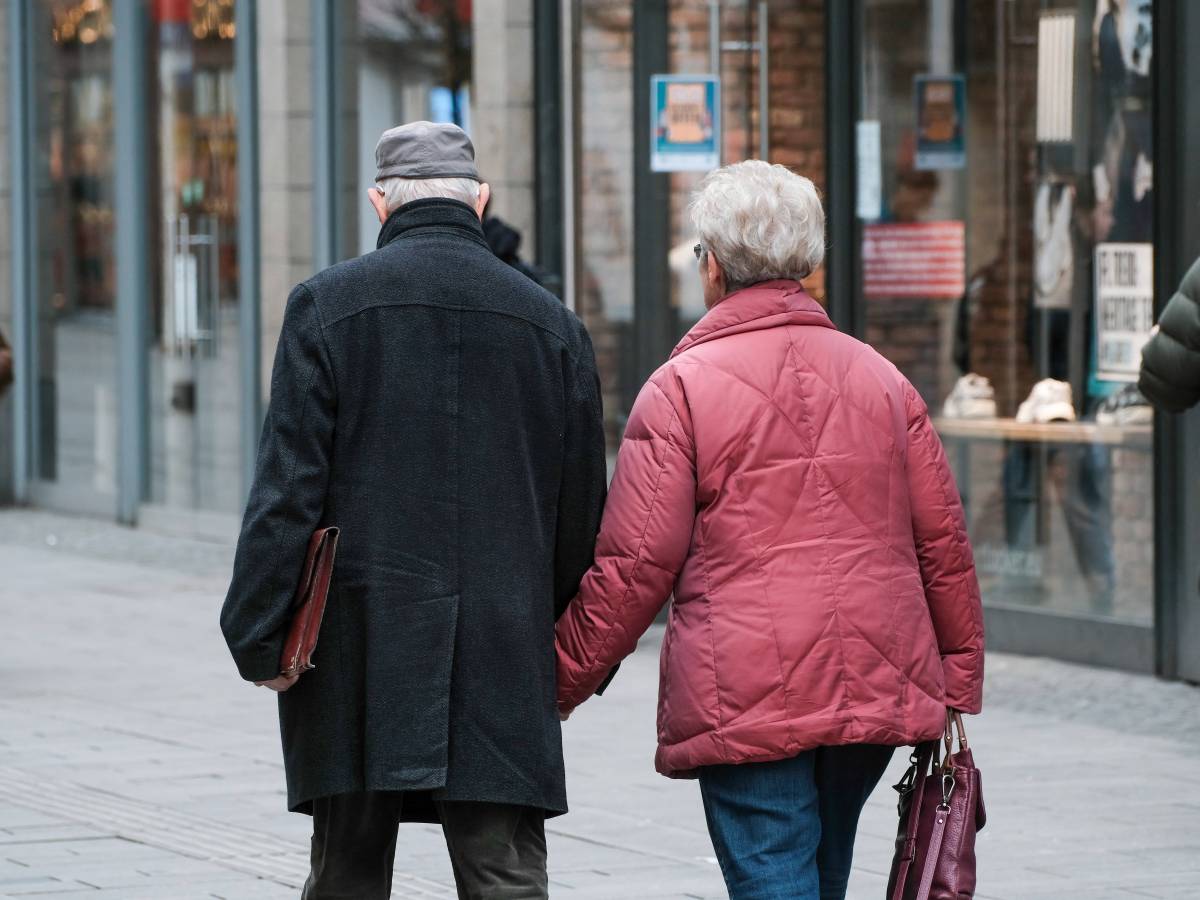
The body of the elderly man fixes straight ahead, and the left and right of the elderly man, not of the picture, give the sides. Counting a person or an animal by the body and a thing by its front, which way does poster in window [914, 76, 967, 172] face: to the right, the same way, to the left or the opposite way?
the opposite way

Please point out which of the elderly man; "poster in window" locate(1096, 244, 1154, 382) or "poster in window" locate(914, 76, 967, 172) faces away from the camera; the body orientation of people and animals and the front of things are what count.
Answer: the elderly man

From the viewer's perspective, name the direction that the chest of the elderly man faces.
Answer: away from the camera

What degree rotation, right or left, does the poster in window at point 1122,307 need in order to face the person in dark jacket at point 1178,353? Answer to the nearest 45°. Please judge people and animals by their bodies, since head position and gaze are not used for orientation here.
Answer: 0° — it already faces them

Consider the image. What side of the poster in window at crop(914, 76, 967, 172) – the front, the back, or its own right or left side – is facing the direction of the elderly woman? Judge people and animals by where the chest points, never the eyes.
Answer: front

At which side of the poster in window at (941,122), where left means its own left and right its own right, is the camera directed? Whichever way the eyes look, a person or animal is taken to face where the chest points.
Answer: front

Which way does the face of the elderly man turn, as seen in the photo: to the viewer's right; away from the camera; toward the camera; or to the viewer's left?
away from the camera

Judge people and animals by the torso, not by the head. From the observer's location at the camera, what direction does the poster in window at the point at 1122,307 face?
facing the viewer

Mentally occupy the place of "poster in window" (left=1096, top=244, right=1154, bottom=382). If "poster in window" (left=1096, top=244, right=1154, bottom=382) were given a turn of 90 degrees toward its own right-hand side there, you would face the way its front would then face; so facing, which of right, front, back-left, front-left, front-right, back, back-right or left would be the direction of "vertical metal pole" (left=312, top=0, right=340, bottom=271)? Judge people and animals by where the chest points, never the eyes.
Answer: front-right

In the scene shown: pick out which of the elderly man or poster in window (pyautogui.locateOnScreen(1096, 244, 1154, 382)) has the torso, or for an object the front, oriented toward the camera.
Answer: the poster in window

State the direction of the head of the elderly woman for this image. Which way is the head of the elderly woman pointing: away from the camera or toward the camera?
away from the camera

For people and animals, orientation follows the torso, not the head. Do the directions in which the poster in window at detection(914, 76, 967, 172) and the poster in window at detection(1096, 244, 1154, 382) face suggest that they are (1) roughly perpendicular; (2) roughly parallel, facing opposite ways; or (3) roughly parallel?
roughly parallel

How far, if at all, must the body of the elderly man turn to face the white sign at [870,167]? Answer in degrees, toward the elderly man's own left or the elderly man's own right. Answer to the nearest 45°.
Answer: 0° — they already face it
